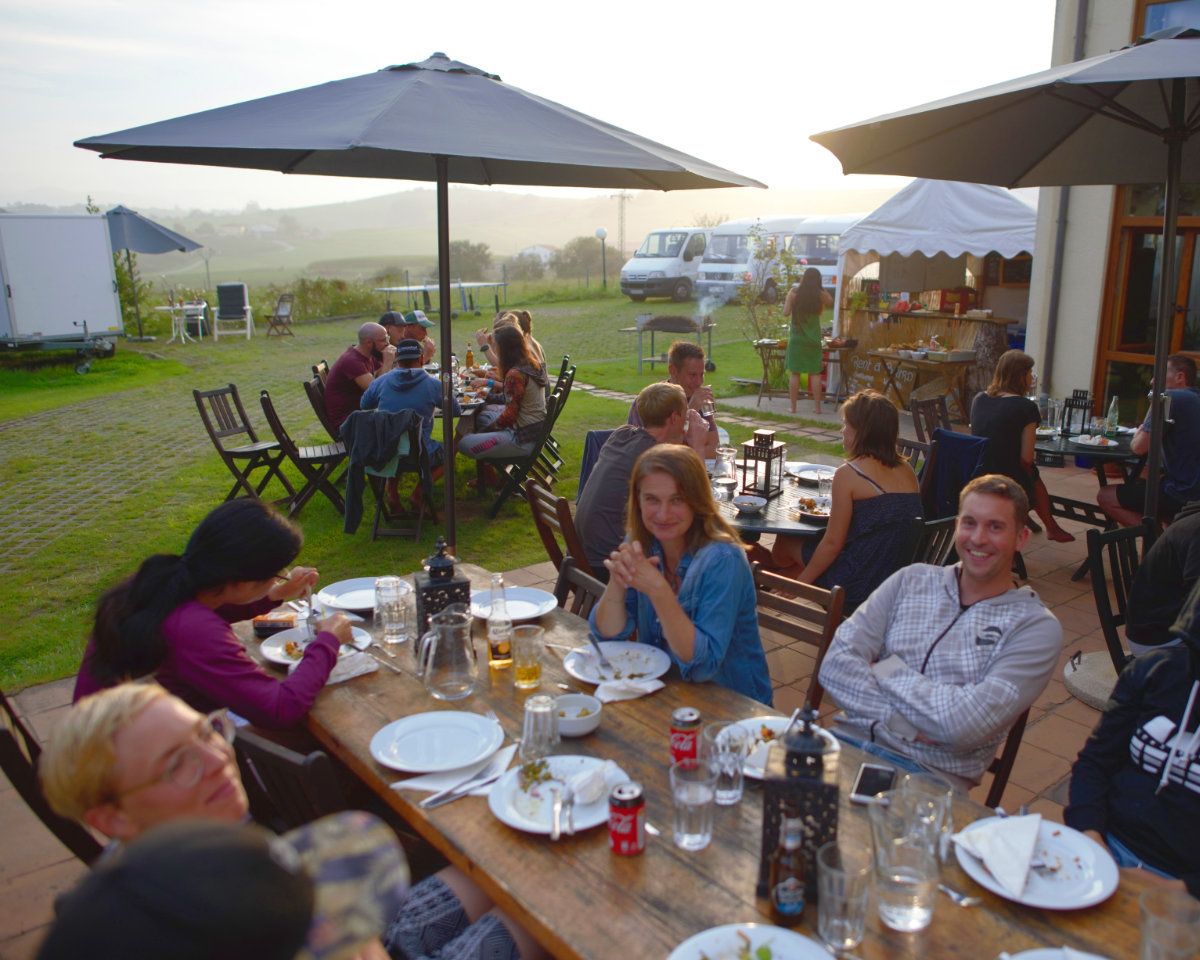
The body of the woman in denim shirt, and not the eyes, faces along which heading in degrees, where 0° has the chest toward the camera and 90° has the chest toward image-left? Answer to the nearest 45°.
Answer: approximately 45°

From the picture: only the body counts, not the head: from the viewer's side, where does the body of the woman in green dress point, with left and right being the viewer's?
facing away from the viewer

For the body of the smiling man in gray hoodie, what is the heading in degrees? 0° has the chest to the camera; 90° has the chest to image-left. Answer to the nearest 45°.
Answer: approximately 45°

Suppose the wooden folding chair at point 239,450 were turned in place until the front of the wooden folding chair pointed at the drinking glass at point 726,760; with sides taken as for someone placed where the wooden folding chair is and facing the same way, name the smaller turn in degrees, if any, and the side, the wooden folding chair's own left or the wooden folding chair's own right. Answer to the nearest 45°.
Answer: approximately 45° to the wooden folding chair's own right

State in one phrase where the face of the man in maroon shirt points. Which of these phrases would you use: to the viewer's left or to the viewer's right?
to the viewer's right

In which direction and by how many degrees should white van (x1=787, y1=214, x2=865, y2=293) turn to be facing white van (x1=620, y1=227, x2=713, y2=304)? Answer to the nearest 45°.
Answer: approximately 90° to its right

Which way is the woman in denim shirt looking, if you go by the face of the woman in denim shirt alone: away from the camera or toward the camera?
toward the camera

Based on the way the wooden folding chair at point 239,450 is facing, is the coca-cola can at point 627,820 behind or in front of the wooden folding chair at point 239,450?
in front

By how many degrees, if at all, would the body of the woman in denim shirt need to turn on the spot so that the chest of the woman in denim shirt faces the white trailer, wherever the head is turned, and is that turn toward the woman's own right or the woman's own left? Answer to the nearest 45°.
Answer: approximately 90° to the woman's own right

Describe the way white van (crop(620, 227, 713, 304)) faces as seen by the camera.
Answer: facing the viewer and to the left of the viewer

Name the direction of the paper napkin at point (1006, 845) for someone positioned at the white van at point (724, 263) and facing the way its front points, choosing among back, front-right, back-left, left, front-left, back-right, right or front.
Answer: front-left

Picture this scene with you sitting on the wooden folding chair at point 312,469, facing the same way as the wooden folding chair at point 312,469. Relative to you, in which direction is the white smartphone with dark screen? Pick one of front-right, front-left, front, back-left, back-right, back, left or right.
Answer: right

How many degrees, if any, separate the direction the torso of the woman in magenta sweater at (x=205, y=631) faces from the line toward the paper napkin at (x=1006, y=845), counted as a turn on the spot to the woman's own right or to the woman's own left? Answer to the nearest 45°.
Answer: approximately 45° to the woman's own right

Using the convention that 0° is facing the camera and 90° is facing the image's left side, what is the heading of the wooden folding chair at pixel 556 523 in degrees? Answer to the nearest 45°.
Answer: approximately 225°

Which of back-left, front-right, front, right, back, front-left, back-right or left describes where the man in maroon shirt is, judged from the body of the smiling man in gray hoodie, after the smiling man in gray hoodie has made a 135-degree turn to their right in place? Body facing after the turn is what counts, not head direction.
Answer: front-left
